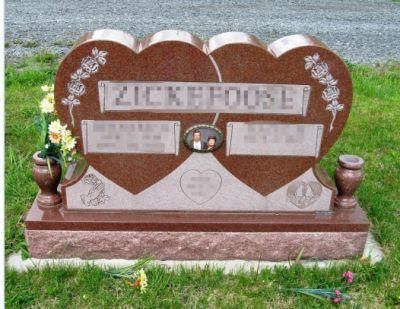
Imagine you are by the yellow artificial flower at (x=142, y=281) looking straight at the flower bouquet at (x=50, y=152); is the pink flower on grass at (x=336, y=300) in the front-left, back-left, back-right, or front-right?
back-right

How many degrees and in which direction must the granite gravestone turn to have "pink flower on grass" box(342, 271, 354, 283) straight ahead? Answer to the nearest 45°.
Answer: approximately 90° to its left

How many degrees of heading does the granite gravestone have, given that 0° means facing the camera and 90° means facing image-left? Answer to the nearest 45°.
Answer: approximately 0°
